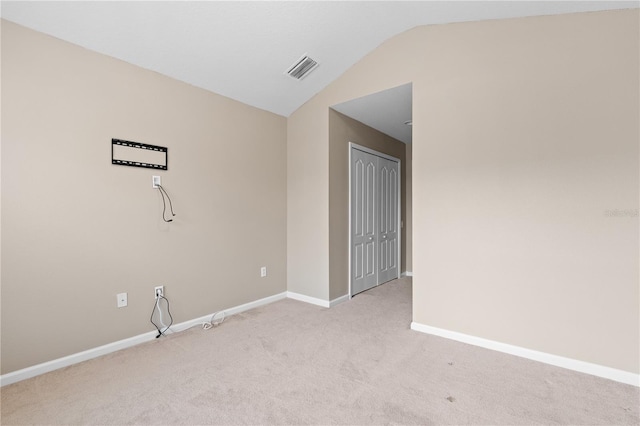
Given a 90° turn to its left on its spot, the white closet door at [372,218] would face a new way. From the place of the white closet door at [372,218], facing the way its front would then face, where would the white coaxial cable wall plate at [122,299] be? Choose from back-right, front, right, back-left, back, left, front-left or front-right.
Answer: back

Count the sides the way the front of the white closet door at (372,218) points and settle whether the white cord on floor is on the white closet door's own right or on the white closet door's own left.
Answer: on the white closet door's own right

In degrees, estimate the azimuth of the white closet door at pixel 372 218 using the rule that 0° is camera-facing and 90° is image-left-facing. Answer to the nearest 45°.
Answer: approximately 315°
